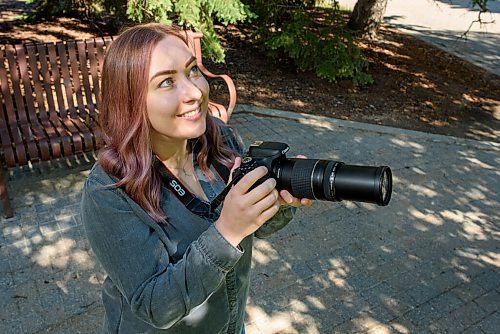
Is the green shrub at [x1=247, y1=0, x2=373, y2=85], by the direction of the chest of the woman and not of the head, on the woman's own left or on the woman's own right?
on the woman's own left

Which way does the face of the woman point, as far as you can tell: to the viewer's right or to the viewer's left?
to the viewer's right

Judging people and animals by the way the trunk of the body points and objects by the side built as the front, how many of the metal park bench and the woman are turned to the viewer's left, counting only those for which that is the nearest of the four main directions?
0

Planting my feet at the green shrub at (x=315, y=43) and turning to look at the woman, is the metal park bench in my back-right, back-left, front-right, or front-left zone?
front-right

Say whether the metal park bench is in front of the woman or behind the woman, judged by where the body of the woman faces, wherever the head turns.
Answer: behind

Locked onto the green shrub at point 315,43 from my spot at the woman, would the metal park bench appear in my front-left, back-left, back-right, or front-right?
front-left

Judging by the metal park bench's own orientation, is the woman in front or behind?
in front

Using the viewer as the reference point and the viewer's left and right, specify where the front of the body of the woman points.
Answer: facing the viewer and to the right of the viewer

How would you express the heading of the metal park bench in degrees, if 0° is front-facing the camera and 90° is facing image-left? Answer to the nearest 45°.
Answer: approximately 315°

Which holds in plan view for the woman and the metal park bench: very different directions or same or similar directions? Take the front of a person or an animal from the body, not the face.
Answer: same or similar directions

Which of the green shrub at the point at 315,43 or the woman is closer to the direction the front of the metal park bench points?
the woman

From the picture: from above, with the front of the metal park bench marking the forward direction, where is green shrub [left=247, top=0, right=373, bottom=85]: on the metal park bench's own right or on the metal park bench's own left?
on the metal park bench's own left
